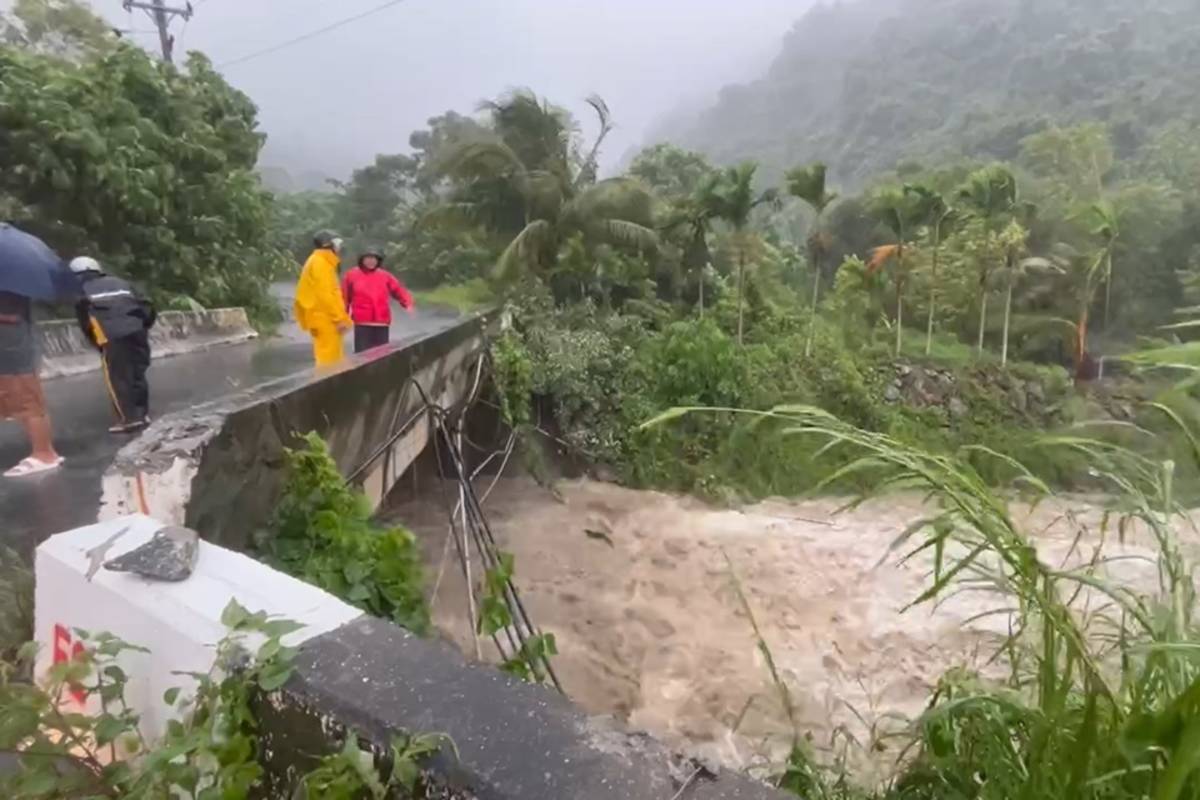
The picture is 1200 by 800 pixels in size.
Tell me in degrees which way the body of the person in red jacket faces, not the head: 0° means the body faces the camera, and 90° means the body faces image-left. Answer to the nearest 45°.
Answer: approximately 0°

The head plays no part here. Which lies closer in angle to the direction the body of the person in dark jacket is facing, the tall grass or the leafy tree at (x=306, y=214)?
the leafy tree

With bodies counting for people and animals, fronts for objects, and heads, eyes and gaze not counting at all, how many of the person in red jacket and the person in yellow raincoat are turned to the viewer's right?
1

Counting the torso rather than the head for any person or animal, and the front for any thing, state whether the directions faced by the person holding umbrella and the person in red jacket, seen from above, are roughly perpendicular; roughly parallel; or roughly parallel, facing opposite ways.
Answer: roughly perpendicular

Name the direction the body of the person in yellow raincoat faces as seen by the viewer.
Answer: to the viewer's right

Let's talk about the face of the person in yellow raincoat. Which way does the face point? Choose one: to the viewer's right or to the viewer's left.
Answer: to the viewer's right

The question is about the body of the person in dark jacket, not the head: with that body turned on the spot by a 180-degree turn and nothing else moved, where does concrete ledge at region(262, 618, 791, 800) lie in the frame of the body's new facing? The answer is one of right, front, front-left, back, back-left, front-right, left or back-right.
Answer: front-right

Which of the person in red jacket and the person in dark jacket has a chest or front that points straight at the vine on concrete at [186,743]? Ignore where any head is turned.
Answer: the person in red jacket
